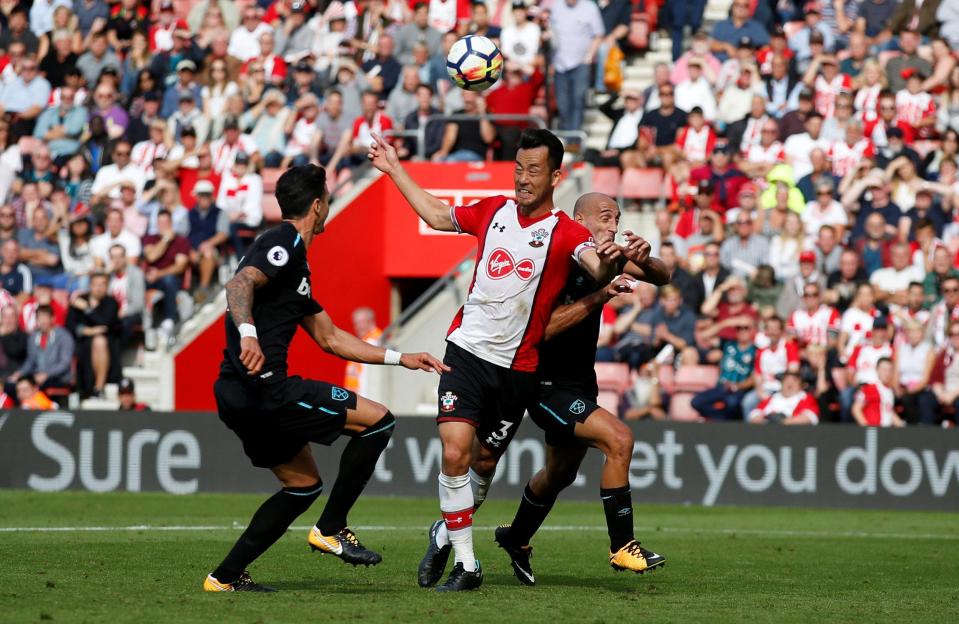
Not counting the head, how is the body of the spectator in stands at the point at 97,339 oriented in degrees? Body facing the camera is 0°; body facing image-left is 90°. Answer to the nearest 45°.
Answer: approximately 0°

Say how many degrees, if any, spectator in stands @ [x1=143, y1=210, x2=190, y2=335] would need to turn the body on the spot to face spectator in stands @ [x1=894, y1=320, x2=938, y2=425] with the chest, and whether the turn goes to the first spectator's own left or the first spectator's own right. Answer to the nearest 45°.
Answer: approximately 45° to the first spectator's own left

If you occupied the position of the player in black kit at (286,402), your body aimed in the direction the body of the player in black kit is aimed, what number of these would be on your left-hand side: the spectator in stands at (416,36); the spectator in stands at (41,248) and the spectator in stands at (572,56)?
3

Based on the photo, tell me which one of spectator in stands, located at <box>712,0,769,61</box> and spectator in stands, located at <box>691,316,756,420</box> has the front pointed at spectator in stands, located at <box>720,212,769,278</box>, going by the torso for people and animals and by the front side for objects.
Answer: spectator in stands, located at <box>712,0,769,61</box>

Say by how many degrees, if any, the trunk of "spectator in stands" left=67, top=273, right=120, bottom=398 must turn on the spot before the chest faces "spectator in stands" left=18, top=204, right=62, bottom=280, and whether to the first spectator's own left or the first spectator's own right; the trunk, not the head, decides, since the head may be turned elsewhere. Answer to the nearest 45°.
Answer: approximately 180°

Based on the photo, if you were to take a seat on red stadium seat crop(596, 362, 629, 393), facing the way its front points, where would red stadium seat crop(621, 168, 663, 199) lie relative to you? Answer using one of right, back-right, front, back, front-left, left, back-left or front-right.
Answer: back

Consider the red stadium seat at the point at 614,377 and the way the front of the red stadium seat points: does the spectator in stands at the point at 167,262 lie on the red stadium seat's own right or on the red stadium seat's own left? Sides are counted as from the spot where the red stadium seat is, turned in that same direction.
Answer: on the red stadium seat's own right

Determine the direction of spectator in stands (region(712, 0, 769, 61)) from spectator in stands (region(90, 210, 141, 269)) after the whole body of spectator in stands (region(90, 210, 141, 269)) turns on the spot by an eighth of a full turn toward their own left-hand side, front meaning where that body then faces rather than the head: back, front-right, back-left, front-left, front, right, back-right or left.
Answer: front-left

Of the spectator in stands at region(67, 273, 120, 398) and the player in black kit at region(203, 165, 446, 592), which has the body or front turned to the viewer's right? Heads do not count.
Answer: the player in black kit

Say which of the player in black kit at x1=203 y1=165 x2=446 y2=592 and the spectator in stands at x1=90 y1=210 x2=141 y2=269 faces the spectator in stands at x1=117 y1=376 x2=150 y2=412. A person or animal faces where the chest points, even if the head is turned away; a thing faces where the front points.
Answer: the spectator in stands at x1=90 y1=210 x2=141 y2=269

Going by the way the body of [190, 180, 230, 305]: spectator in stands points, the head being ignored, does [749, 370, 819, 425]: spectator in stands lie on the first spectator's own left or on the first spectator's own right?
on the first spectator's own left

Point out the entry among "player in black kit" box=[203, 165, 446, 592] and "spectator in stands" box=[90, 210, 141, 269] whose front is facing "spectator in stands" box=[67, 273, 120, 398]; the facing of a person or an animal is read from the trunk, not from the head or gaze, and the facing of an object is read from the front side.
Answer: "spectator in stands" box=[90, 210, 141, 269]

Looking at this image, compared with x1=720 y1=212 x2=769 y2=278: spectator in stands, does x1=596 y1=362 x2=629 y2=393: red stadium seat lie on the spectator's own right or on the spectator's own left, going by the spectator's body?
on the spectator's own right
